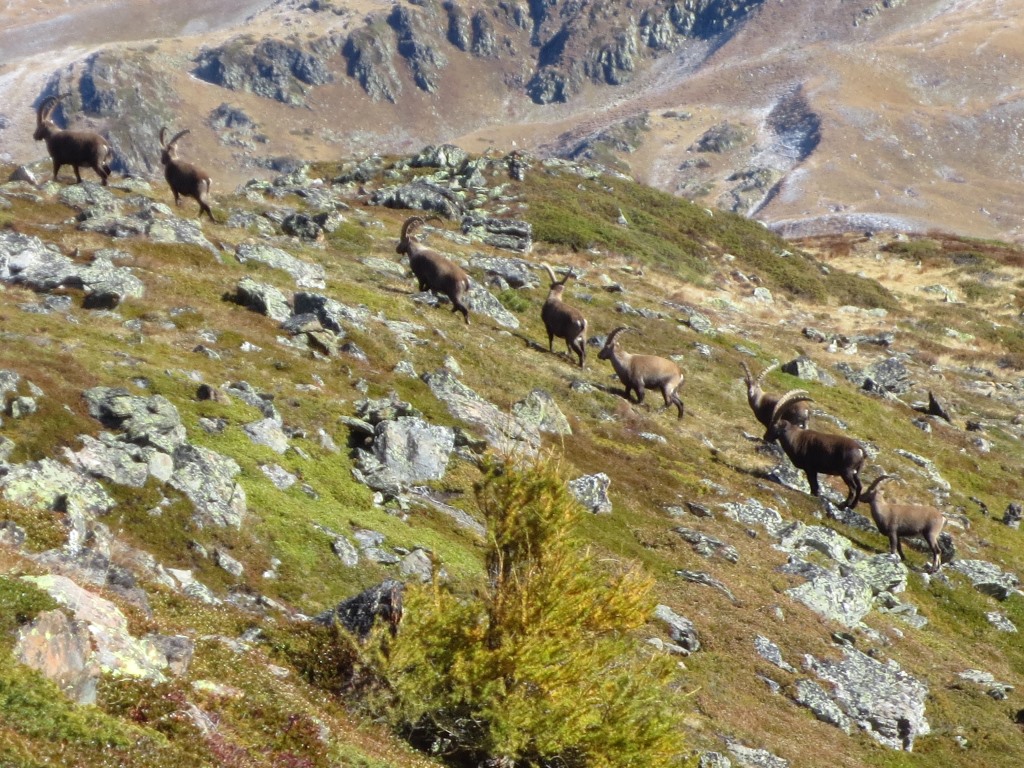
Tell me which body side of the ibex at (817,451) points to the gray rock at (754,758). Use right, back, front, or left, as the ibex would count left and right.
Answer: left

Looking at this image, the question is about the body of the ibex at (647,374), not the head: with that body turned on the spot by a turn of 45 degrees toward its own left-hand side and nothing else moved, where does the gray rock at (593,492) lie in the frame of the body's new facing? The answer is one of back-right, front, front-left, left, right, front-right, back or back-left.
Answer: front-left

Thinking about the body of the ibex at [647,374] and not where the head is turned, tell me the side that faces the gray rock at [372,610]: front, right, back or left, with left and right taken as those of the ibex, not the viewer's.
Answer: left

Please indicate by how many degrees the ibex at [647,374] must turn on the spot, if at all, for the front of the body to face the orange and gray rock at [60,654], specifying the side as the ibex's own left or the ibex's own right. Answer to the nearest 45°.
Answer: approximately 90° to the ibex's own left

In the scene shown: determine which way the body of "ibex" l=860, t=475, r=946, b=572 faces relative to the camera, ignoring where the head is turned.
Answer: to the viewer's left

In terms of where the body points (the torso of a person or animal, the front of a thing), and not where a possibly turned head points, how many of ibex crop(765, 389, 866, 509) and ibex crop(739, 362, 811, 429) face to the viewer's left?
2

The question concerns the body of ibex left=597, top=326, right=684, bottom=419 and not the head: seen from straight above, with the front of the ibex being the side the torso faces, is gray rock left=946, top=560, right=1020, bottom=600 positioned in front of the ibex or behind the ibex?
behind

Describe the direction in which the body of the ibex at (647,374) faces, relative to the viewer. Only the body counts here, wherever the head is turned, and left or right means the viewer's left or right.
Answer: facing to the left of the viewer

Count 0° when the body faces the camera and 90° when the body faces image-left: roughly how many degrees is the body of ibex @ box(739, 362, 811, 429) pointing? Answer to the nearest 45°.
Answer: approximately 90°

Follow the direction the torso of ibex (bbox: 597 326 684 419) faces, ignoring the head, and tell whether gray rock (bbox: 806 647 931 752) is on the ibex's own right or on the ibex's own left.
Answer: on the ibex's own left

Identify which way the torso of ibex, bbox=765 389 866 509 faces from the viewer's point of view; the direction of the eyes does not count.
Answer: to the viewer's left
